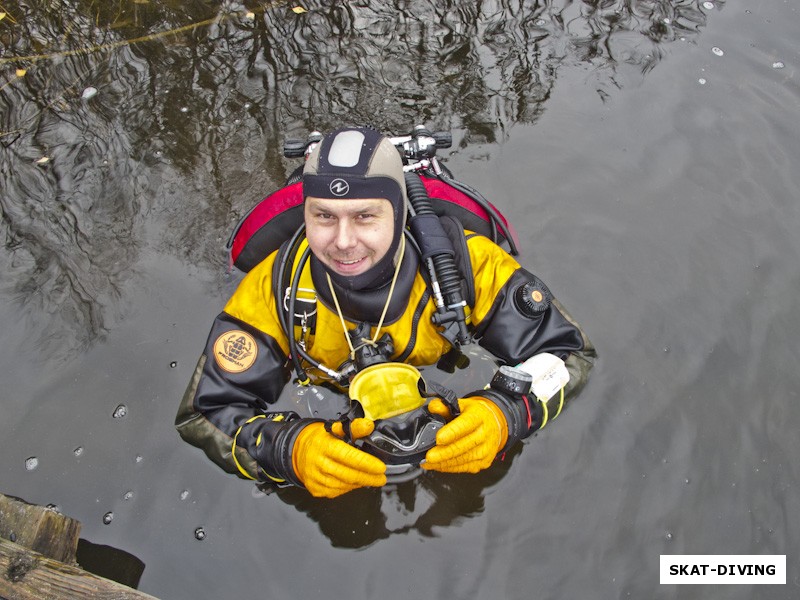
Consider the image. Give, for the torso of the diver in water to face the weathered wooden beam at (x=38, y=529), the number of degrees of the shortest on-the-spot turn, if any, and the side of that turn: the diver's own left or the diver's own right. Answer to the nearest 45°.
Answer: approximately 45° to the diver's own right

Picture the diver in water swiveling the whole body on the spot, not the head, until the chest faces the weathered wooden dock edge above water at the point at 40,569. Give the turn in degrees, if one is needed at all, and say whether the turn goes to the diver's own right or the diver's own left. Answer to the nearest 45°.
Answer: approximately 45° to the diver's own right

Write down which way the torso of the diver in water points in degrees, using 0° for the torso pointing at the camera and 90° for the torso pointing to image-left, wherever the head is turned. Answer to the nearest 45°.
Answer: approximately 0°

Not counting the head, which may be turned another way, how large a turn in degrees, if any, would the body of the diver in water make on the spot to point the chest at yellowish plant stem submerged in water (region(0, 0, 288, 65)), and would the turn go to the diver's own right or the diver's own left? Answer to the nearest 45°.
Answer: approximately 135° to the diver's own right
